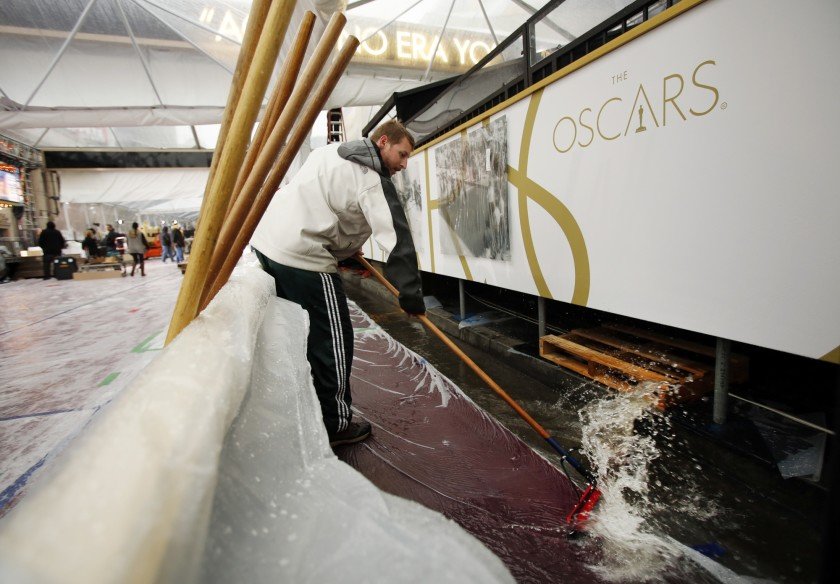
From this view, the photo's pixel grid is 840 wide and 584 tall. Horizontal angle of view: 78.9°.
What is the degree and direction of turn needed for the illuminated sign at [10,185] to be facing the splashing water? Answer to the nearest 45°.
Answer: approximately 45° to its right

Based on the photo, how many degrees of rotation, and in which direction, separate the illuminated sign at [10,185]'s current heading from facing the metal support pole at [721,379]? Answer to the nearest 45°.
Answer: approximately 45° to its right

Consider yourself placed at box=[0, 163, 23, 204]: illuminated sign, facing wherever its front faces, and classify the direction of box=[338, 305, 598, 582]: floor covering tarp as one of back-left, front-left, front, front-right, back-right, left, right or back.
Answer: front-right

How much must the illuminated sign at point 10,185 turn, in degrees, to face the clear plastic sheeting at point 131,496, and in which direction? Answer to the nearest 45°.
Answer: approximately 45° to its right

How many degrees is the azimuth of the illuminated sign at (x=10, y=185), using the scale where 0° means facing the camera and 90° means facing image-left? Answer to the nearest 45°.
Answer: approximately 315°
